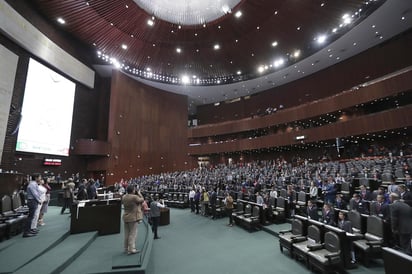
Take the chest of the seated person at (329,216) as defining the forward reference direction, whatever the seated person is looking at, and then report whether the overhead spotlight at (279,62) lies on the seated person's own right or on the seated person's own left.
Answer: on the seated person's own right

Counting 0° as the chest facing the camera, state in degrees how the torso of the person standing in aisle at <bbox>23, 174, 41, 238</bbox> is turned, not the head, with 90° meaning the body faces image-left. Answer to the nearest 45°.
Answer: approximately 270°

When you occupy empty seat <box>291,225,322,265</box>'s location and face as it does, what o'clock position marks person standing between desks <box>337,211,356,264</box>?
The person standing between desks is roughly at 7 o'clock from the empty seat.

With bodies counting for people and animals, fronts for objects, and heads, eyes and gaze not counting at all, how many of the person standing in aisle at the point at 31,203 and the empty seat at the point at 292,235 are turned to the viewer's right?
1

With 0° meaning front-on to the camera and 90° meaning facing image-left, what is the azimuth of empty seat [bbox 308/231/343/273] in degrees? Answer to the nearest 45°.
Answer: approximately 45°

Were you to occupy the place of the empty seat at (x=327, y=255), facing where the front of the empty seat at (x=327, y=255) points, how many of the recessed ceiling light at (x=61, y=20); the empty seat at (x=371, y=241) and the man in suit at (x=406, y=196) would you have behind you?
2

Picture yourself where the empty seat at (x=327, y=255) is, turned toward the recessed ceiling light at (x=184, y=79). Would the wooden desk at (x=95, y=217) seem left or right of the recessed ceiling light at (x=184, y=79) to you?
left

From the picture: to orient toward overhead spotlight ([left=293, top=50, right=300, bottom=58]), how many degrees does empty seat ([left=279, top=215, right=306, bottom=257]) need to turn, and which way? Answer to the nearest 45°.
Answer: approximately 135° to its right
